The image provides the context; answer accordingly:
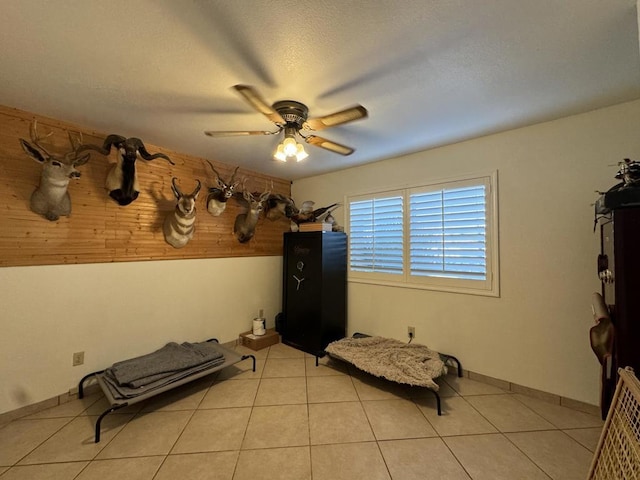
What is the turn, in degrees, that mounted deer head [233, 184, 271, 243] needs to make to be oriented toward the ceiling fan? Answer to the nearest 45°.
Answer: approximately 45° to its right

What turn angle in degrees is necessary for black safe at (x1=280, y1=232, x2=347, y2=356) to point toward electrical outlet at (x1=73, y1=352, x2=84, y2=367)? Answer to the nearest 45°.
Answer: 0° — it already faces it

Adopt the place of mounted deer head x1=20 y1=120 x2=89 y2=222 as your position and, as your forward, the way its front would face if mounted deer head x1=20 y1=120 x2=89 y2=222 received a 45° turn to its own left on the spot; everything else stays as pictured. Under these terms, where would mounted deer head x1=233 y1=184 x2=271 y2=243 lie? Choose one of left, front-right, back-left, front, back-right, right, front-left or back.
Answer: front

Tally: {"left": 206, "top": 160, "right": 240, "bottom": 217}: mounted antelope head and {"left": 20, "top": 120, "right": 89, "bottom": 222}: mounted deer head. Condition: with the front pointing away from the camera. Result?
0

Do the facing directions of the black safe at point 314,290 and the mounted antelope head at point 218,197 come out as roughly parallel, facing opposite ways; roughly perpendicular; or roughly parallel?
roughly perpendicular

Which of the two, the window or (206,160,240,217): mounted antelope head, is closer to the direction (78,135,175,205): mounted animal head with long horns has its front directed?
the window

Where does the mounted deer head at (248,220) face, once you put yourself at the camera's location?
facing the viewer and to the right of the viewer

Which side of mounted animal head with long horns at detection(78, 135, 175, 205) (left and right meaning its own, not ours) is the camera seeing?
front

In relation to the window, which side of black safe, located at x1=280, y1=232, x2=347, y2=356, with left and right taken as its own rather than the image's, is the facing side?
left

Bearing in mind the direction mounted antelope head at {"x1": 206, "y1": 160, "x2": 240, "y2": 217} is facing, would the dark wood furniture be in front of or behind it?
in front

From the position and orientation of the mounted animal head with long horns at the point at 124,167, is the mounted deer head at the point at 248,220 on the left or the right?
on its left
